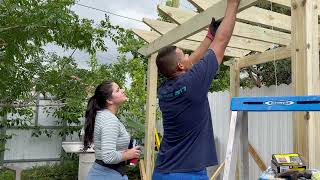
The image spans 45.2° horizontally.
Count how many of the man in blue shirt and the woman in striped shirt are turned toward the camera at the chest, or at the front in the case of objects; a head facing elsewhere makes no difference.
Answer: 0

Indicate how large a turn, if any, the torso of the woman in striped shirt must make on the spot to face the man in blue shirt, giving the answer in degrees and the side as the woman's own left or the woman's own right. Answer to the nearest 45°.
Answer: approximately 45° to the woman's own right

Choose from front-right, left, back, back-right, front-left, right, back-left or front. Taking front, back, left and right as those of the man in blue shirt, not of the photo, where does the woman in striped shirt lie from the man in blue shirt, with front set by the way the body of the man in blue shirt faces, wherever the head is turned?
left

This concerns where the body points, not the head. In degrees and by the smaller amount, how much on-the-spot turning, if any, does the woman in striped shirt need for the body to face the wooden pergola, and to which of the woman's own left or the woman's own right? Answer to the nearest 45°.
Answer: approximately 45° to the woman's own left

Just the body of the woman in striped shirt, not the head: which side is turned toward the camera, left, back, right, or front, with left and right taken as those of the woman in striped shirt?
right

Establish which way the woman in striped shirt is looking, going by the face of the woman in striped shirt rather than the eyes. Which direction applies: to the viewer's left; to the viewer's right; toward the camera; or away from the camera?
to the viewer's right

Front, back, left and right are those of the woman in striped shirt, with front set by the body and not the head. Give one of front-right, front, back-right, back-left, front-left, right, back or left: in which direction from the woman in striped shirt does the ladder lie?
front-right

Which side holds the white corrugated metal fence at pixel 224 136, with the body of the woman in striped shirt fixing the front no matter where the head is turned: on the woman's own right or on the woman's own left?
on the woman's own left

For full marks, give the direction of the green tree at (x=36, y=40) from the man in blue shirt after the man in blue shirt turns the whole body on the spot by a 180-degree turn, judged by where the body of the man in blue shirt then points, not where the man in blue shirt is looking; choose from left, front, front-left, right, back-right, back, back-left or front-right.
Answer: right

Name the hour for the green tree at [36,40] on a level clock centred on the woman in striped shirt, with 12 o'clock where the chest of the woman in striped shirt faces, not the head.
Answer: The green tree is roughly at 8 o'clock from the woman in striped shirt.

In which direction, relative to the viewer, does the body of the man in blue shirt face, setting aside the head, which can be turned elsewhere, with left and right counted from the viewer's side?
facing away from the viewer and to the right of the viewer
